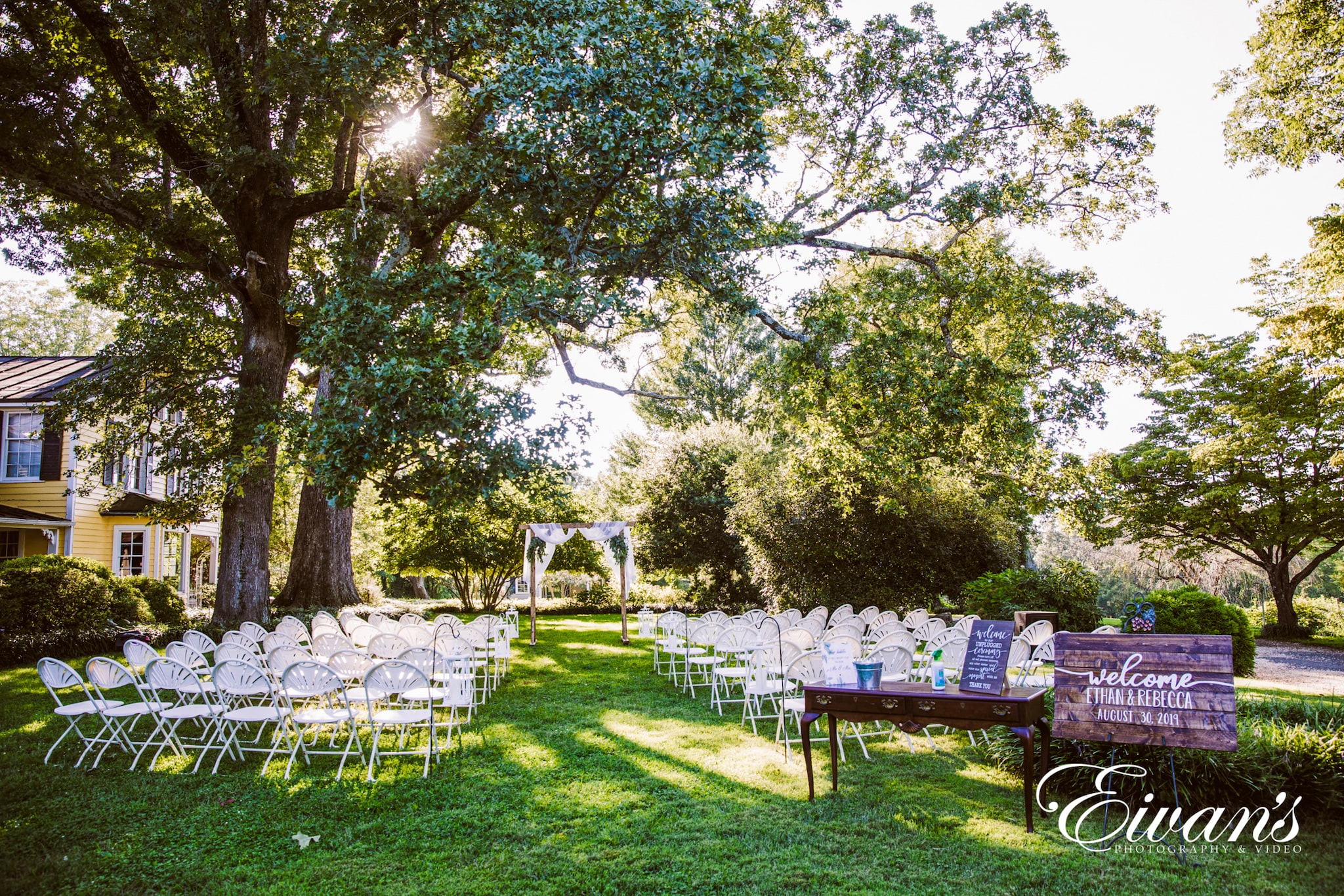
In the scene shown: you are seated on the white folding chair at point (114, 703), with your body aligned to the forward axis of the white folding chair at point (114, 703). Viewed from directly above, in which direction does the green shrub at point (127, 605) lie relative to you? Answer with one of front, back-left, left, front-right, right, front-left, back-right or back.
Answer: front-left

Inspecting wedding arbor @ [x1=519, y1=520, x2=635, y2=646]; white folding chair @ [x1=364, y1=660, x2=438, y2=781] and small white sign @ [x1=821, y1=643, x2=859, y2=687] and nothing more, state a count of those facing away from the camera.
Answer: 1

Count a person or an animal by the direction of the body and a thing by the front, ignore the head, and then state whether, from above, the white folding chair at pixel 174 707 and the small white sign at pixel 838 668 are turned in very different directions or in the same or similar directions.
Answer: very different directions

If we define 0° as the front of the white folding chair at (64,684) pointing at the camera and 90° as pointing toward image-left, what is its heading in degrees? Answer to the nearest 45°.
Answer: approximately 225°

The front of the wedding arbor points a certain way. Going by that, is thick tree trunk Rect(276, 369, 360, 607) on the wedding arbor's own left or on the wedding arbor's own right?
on the wedding arbor's own right

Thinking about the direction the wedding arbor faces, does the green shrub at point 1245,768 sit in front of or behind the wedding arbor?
in front

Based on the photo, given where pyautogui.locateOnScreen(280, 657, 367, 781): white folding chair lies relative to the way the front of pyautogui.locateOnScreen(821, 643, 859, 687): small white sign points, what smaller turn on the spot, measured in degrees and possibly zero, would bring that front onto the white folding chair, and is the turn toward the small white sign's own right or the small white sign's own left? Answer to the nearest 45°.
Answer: approximately 90° to the small white sign's own right

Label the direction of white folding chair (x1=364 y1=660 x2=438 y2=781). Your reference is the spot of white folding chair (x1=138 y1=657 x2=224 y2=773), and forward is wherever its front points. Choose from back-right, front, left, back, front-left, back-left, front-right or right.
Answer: right

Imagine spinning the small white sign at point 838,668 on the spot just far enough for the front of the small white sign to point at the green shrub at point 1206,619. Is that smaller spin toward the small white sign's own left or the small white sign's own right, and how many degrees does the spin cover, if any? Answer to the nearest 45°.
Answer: approximately 135° to the small white sign's own left

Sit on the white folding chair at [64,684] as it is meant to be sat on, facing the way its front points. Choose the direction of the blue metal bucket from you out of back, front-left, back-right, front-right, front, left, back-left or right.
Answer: right

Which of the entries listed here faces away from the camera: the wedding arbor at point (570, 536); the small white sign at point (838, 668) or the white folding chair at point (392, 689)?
the white folding chair

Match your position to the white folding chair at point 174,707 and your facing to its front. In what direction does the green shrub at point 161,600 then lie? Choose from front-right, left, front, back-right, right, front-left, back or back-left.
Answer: front-left

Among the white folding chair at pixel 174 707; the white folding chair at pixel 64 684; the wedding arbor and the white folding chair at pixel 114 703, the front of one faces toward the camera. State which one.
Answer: the wedding arbor

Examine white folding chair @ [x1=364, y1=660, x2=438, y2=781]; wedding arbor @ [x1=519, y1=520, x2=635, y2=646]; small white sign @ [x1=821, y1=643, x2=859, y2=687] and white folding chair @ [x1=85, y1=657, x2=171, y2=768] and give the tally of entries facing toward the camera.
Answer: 2

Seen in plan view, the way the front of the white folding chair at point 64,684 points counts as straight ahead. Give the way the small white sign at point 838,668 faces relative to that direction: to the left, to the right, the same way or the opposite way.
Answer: the opposite way

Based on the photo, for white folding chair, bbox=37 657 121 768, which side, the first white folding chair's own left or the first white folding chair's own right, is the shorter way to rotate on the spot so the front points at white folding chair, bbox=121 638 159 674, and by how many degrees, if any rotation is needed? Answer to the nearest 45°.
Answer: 0° — it already faces it

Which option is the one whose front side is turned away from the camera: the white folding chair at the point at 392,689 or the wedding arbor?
the white folding chair
